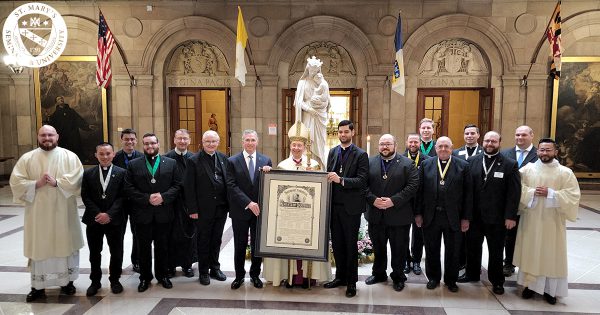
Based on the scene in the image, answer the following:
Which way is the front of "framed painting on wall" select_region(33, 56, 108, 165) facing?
toward the camera

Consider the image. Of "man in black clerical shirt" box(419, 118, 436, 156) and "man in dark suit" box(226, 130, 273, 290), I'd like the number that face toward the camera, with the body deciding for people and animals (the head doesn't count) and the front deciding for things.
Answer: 2

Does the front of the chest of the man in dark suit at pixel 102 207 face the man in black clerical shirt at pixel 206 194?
no

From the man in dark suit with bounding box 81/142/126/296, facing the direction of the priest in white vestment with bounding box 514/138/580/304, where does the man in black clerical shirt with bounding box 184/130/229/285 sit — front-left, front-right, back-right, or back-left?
front-left

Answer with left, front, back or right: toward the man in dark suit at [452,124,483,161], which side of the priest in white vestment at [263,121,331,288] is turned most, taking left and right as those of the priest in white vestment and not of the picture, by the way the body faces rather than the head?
left

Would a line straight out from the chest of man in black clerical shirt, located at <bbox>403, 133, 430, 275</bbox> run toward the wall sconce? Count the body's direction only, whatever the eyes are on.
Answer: no

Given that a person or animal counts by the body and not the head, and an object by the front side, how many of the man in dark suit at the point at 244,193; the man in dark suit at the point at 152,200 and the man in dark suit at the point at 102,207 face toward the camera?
3

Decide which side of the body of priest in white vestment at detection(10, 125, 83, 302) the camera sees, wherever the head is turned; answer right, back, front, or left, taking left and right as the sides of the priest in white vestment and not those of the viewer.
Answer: front

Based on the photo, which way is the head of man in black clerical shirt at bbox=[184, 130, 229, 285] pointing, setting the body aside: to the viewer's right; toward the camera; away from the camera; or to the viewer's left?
toward the camera

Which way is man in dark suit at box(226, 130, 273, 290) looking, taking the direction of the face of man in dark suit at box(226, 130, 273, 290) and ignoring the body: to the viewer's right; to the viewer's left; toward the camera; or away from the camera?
toward the camera

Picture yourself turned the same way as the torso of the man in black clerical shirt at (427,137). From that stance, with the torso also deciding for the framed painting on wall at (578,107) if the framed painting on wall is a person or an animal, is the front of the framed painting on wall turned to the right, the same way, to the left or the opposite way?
the same way

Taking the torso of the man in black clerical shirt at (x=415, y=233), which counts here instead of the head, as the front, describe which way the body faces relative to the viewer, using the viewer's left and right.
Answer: facing the viewer
